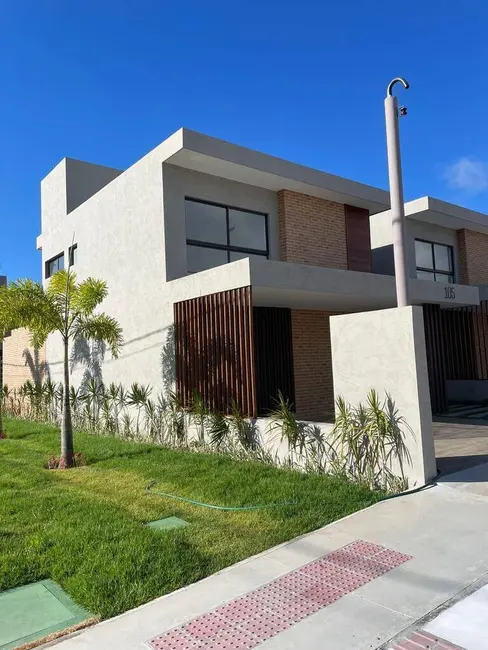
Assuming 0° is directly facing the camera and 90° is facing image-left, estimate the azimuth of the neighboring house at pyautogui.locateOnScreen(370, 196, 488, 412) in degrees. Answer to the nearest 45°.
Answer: approximately 315°

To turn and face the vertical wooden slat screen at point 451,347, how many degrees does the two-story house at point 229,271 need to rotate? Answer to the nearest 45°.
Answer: approximately 90° to its left

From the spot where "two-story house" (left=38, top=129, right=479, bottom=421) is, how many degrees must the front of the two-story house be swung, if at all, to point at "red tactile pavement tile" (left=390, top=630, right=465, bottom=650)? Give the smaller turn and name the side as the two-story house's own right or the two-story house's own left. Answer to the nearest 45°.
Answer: approximately 45° to the two-story house's own right

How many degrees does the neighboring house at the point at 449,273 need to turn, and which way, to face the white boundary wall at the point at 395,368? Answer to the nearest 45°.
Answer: approximately 45° to its right

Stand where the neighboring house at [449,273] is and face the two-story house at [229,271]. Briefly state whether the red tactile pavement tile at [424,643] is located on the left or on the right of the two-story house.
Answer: left

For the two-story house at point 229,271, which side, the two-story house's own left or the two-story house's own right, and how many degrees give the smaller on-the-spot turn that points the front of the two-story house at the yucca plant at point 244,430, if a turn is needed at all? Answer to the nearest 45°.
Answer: approximately 45° to the two-story house's own right

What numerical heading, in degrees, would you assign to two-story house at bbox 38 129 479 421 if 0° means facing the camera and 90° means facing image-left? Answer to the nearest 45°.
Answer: approximately 315°

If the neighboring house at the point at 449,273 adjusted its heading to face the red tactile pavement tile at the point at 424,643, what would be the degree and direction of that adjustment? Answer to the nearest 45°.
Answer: approximately 45° to its right

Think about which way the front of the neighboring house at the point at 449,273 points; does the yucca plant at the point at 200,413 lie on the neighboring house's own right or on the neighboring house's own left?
on the neighboring house's own right

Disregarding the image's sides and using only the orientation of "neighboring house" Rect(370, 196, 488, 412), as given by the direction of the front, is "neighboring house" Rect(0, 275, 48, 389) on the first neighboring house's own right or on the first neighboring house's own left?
on the first neighboring house's own right

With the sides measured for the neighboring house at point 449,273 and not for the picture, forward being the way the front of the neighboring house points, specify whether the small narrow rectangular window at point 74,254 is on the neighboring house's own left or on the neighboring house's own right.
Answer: on the neighboring house's own right

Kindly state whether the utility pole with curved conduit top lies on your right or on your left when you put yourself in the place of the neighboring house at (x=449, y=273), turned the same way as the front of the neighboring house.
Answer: on your right

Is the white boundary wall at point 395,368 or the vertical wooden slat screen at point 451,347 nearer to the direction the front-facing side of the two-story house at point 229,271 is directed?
the white boundary wall
